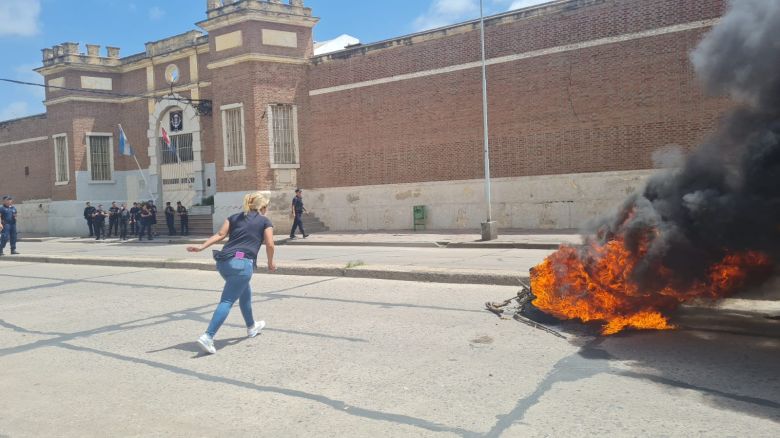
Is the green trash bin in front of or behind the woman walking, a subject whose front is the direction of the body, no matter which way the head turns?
in front

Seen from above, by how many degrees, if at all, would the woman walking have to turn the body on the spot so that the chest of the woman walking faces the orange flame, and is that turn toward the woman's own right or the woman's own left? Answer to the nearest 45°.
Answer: approximately 45° to the woman's own right

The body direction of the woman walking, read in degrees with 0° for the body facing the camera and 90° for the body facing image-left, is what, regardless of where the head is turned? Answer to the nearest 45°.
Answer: approximately 225°

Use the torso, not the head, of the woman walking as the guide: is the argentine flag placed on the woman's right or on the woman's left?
on the woman's left

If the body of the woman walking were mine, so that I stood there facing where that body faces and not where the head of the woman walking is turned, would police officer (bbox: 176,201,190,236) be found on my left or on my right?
on my left

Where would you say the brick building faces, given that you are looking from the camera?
facing the viewer and to the left of the viewer

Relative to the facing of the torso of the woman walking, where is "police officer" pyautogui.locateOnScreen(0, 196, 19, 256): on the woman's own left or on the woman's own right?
on the woman's own left

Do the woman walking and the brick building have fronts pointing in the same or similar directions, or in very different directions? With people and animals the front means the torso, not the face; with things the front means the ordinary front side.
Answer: very different directions

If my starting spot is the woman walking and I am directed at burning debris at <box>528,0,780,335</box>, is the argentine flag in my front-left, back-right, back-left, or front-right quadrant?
back-left

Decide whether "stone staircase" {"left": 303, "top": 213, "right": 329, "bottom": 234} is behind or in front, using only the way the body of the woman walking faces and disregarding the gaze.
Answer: in front

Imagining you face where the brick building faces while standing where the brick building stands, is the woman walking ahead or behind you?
ahead
